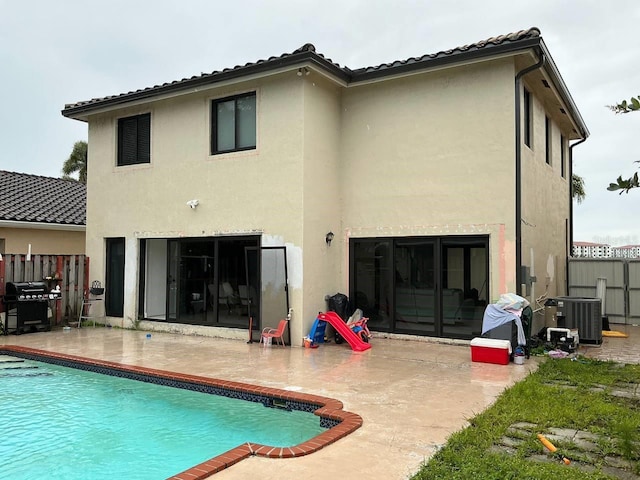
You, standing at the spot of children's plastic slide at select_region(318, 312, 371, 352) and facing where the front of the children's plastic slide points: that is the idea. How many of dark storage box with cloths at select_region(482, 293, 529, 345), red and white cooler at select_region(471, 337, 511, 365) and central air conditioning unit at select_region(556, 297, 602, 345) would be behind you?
0

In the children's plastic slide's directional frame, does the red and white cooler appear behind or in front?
in front

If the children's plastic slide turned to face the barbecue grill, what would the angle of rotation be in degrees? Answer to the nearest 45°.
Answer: approximately 135° to its right

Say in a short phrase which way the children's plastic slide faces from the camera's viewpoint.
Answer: facing the viewer and to the right of the viewer

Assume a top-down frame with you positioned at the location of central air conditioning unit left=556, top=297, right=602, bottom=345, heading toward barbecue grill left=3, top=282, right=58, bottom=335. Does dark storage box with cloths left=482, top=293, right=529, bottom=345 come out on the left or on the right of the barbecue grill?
left

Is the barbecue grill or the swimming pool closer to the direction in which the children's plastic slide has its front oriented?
the swimming pool

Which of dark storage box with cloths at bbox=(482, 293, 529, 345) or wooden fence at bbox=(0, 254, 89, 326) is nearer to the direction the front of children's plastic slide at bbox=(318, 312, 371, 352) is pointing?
the dark storage box with cloths

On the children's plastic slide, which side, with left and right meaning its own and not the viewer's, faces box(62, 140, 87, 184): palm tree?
back

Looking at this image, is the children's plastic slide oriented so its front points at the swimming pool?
no

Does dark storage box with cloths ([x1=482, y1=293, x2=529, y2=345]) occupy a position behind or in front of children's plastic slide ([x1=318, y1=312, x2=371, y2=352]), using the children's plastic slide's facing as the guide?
in front

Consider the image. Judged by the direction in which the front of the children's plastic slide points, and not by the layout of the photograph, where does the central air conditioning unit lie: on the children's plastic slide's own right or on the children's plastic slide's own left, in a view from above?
on the children's plastic slide's own left

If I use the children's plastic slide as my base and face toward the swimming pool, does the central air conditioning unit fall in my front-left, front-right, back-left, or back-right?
back-left

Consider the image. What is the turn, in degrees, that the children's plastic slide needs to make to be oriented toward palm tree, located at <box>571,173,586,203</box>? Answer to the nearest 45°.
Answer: approximately 90° to its left
